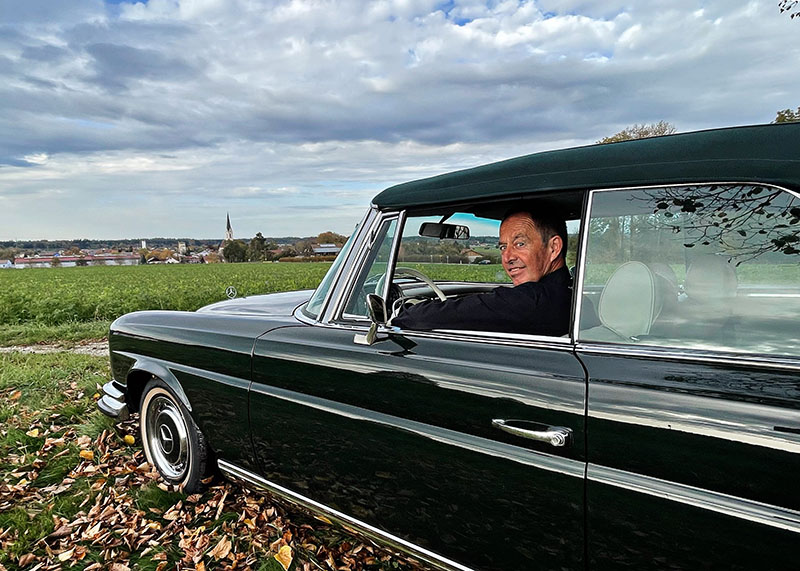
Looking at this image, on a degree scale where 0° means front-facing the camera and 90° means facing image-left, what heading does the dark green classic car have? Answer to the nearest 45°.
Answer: approximately 135°

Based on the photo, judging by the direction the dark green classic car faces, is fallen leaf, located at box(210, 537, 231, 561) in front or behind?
in front

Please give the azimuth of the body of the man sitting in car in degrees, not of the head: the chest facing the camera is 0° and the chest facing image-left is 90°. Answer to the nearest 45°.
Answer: approximately 90°

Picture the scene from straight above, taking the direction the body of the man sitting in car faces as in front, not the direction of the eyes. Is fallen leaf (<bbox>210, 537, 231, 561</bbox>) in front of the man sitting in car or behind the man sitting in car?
in front

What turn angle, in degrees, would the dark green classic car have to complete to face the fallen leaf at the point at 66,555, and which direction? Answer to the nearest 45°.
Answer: approximately 45° to its left

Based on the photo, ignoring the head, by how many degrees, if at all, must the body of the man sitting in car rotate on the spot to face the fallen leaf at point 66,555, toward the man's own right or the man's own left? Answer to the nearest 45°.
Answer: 0° — they already face it
